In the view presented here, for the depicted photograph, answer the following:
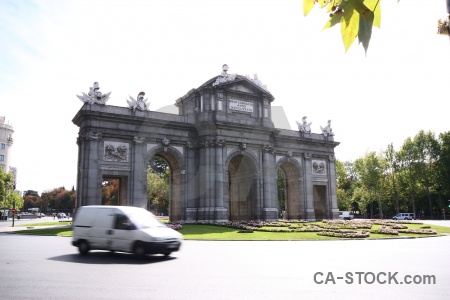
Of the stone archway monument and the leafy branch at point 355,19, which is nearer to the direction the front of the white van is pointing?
the leafy branch

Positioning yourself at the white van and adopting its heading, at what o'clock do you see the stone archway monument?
The stone archway monument is roughly at 8 o'clock from the white van.

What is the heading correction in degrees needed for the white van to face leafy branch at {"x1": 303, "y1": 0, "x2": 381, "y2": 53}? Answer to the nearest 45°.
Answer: approximately 45° to its right

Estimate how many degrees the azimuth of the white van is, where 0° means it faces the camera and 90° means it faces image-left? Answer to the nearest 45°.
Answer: approximately 315°
